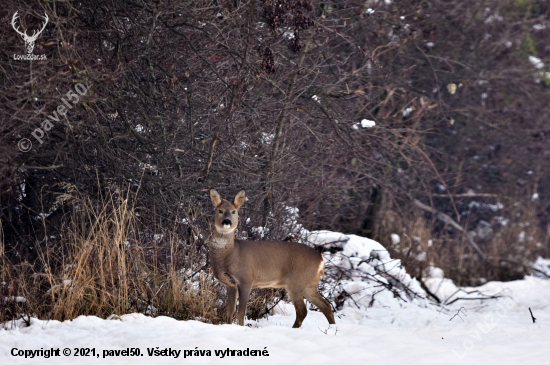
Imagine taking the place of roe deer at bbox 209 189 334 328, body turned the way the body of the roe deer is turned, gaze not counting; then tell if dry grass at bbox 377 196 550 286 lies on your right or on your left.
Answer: on your right

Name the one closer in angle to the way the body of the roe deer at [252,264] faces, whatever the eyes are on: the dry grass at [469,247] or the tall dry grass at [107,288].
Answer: the tall dry grass

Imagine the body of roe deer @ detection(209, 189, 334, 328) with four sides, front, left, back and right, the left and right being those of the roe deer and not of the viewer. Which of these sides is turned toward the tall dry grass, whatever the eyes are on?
front

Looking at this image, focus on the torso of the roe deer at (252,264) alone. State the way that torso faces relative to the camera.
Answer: to the viewer's left
